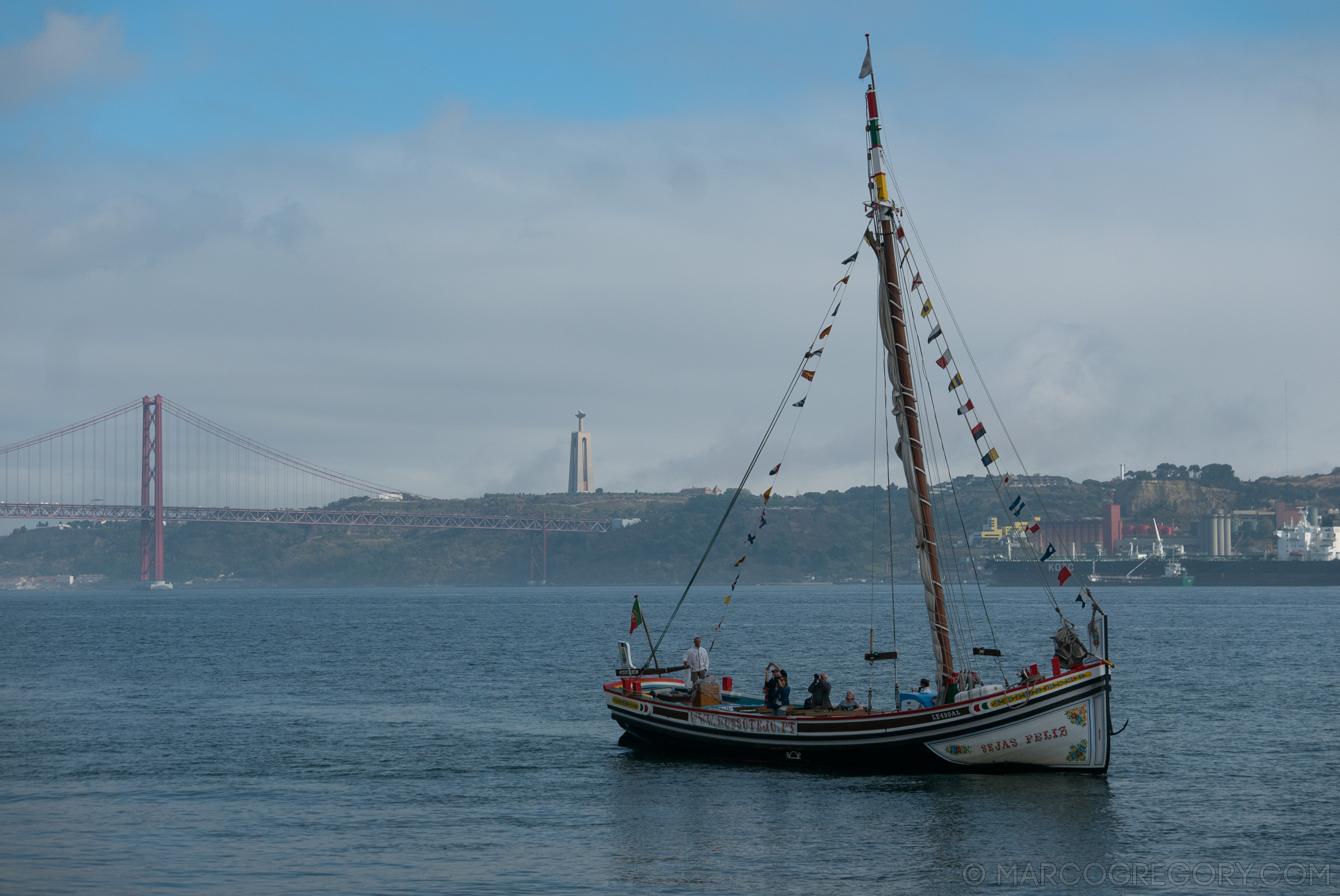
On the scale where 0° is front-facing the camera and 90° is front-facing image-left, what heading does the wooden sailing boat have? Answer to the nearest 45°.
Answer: approximately 315°
